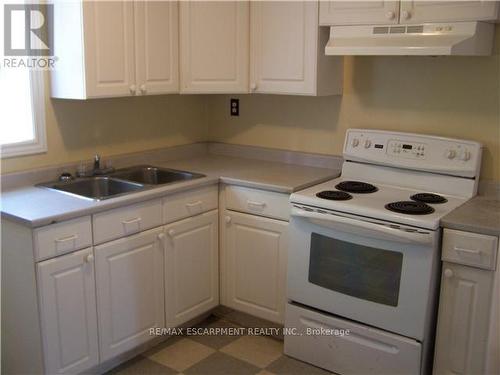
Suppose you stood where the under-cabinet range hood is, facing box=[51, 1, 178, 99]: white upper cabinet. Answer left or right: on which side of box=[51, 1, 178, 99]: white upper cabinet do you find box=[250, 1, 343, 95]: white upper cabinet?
right

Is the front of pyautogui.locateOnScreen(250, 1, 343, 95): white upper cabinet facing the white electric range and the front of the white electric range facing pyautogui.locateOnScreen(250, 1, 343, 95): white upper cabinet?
no

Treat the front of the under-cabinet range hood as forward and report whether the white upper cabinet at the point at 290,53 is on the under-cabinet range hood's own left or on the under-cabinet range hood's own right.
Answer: on the under-cabinet range hood's own right

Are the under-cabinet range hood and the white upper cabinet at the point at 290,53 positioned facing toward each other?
no

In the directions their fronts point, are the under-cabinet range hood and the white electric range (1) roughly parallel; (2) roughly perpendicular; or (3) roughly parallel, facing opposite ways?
roughly parallel

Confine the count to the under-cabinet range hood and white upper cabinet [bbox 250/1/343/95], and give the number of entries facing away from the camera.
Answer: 0

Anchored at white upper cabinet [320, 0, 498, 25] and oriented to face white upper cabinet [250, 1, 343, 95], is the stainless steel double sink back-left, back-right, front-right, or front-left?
front-left

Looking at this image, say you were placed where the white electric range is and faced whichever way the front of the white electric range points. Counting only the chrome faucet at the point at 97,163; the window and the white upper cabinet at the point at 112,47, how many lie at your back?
0

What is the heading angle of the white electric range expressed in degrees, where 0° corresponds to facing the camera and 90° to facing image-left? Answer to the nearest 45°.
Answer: approximately 45°

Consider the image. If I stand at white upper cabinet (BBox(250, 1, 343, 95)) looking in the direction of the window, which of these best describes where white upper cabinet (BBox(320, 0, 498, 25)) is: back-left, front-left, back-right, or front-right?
back-left

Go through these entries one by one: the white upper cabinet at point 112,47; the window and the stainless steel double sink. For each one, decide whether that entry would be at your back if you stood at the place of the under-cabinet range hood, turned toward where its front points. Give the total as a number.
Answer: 0

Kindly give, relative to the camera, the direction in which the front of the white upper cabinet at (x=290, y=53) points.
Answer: facing the viewer and to the left of the viewer

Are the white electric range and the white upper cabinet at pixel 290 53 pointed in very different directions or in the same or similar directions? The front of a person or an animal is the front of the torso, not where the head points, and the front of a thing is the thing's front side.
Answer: same or similar directions

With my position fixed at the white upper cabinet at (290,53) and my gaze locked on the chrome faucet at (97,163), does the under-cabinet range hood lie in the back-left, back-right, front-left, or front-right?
back-left

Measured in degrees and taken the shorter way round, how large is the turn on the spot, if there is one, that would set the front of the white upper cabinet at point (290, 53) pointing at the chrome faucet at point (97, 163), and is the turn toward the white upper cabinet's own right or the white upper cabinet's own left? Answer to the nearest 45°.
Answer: approximately 45° to the white upper cabinet's own right

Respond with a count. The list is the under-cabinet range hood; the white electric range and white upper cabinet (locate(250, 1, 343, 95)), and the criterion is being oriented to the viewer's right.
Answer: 0

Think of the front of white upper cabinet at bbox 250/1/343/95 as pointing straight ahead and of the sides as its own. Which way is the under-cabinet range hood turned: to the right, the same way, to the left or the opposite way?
the same way

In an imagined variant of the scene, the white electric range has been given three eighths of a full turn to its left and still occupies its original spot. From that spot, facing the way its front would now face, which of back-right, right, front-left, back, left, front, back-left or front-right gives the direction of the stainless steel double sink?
back

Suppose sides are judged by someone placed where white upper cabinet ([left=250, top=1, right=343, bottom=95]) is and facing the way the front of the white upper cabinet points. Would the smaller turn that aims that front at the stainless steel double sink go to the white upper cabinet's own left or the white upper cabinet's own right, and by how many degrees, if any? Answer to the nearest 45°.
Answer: approximately 45° to the white upper cabinet's own right
